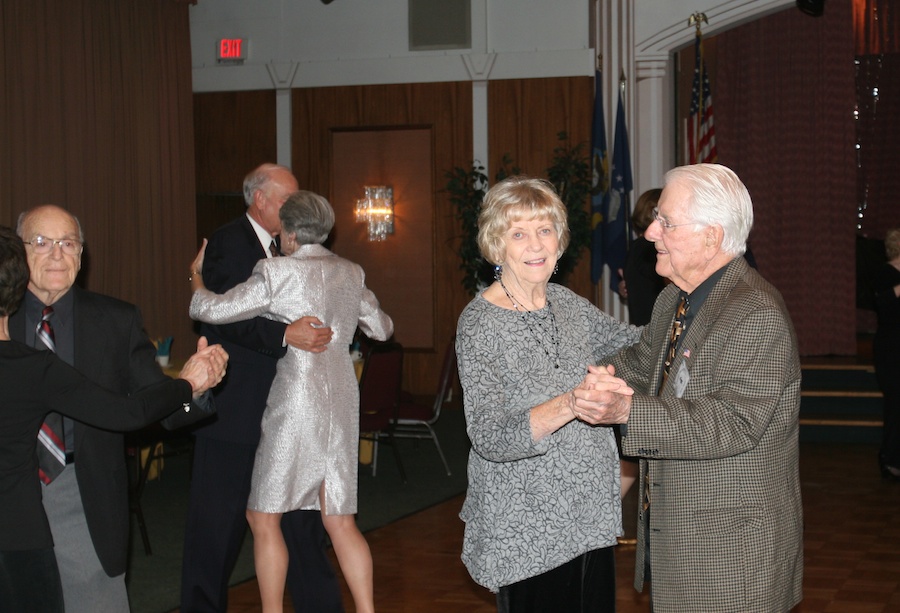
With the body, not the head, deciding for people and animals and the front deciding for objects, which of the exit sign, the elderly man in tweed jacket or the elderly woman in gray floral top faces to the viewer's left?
the elderly man in tweed jacket

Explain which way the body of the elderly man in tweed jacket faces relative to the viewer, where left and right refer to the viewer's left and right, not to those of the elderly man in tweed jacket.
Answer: facing to the left of the viewer

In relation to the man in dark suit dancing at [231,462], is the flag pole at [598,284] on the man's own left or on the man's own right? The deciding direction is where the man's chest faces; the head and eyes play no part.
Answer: on the man's own left

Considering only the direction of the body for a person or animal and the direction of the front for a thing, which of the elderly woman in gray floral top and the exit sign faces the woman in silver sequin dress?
the exit sign

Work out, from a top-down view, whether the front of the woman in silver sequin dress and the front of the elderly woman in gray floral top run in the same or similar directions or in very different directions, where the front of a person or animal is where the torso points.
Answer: very different directions

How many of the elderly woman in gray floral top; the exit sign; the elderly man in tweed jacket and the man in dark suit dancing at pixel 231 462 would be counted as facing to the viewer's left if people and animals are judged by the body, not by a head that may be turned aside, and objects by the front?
1

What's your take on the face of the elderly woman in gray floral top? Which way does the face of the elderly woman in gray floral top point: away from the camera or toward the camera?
toward the camera

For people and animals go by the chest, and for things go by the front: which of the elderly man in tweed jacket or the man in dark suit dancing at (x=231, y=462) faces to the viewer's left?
the elderly man in tweed jacket

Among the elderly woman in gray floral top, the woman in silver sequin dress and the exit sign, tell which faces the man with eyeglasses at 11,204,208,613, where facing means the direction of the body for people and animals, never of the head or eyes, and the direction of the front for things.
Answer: the exit sign

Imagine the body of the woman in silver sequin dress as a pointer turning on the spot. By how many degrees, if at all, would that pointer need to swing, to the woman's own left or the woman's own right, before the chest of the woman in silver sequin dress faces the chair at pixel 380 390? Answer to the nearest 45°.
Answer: approximately 45° to the woman's own right

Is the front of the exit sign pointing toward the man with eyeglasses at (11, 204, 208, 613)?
yes

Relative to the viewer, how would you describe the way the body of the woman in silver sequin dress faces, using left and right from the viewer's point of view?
facing away from the viewer and to the left of the viewer

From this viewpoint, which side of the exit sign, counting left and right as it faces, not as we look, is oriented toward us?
front

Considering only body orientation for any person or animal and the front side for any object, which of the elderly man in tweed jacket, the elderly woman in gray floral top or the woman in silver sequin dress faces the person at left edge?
the elderly man in tweed jacket

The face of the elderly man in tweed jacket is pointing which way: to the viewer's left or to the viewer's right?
to the viewer's left

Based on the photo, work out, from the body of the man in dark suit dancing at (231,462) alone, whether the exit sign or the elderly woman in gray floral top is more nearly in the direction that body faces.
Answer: the elderly woman in gray floral top

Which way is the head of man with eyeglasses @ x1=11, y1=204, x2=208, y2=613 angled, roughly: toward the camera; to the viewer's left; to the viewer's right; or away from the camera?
toward the camera

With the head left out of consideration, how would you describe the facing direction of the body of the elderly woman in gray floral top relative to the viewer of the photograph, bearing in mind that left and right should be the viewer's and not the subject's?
facing the viewer and to the right of the viewer

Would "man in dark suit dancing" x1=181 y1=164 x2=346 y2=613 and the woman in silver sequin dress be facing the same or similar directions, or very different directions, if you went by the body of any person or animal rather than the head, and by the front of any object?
very different directions

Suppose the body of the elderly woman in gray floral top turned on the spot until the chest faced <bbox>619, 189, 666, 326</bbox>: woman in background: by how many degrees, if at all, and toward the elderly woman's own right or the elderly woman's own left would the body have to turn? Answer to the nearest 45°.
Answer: approximately 135° to the elderly woman's own left
